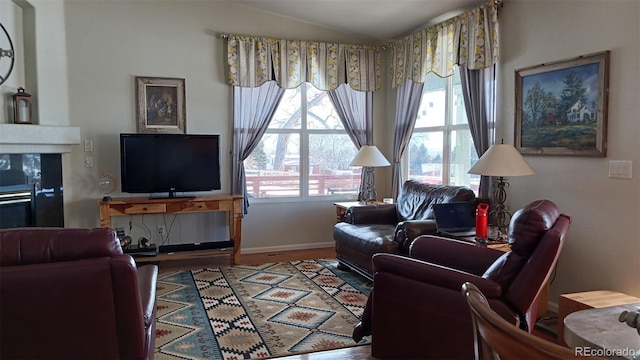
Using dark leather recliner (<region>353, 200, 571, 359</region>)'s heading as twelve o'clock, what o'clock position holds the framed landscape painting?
The framed landscape painting is roughly at 4 o'clock from the dark leather recliner.

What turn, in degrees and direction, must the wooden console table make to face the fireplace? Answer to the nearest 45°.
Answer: approximately 90° to its right

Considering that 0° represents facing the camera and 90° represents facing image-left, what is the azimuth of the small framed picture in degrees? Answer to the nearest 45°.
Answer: approximately 0°

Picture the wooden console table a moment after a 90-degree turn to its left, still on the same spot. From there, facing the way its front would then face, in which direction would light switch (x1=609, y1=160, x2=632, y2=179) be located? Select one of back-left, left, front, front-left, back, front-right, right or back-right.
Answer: front-right

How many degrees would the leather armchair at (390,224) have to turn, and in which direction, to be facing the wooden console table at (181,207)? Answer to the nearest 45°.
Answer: approximately 45° to its right

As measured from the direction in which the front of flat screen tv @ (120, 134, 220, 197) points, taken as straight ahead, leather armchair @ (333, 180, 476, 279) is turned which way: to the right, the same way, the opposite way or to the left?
to the right

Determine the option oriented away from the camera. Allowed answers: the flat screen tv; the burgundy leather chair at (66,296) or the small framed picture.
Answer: the burgundy leather chair

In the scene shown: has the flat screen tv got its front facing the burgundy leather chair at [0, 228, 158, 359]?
yes

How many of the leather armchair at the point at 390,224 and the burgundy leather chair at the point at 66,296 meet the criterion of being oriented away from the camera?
1

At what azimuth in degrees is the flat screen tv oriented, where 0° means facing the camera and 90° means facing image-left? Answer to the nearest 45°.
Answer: approximately 0°
